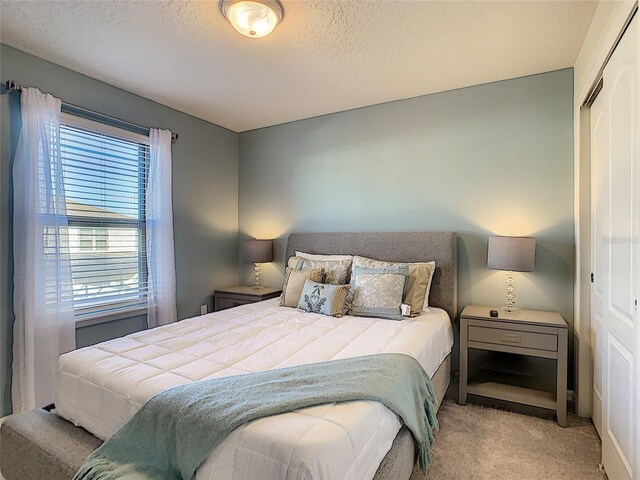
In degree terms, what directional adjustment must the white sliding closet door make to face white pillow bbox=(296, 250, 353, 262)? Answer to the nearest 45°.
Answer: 0° — it already faces it

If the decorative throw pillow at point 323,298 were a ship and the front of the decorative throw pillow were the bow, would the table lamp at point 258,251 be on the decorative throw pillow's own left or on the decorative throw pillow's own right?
on the decorative throw pillow's own right

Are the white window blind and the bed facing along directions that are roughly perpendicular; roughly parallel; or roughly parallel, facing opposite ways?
roughly perpendicular

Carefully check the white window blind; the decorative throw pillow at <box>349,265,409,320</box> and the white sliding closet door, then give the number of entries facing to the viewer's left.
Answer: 1

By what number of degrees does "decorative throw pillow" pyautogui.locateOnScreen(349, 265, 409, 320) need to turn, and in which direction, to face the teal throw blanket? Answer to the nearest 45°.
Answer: approximately 45° to its right

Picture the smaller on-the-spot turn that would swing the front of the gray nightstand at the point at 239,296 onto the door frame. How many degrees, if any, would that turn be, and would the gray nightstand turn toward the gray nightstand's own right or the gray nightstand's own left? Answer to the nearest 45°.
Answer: approximately 90° to the gray nightstand's own left

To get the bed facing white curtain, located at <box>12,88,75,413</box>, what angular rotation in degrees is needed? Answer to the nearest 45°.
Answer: approximately 90° to its right

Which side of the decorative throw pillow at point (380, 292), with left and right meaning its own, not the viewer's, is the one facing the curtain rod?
right

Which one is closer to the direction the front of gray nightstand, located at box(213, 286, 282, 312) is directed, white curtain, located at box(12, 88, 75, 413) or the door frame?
the white curtain

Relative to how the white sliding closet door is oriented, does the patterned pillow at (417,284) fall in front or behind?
in front

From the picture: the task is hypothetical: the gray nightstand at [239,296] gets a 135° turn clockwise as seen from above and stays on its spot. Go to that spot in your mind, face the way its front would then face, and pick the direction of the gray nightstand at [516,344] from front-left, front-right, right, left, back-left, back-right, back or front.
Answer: back-right

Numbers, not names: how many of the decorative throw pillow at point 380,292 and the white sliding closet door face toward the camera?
1

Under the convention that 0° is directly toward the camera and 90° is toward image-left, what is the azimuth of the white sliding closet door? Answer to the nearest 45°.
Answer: approximately 90°

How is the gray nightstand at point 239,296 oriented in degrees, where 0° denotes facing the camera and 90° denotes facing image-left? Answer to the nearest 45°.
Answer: approximately 45°
